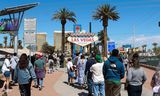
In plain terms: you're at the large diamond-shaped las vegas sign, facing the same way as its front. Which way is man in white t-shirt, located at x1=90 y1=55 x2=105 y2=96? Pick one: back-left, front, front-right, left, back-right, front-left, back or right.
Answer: front

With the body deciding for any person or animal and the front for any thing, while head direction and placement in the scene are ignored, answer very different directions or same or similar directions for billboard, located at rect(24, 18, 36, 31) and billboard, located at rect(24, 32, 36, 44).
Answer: same or similar directions

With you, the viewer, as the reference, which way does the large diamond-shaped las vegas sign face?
facing the viewer

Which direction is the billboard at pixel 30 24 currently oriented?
toward the camera

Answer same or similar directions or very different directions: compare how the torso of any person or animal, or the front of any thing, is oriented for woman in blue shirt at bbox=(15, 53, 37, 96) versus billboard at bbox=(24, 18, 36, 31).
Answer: very different directions

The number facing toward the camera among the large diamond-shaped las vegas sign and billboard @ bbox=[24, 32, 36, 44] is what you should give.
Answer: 2

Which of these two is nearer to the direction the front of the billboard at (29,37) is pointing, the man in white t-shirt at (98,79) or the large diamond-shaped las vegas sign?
the man in white t-shirt

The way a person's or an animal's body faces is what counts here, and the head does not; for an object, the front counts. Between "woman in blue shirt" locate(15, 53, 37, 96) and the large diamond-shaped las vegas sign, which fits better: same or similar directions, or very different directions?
very different directions

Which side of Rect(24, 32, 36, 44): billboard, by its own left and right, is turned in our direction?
front

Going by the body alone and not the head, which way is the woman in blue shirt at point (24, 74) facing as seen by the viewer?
away from the camera

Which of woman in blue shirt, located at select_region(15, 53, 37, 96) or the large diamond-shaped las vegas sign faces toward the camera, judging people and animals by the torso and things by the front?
the large diamond-shaped las vegas sign

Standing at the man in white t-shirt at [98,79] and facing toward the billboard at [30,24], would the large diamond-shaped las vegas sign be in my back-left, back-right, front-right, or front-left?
front-right

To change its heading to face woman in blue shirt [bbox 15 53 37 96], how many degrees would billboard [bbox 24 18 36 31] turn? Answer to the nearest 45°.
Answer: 0° — it already faces them

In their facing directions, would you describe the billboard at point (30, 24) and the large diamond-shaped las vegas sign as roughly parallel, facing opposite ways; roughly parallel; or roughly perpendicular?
roughly parallel

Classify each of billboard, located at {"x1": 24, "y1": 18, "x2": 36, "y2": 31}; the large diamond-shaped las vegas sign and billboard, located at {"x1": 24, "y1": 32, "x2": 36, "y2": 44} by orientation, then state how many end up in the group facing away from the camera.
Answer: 0

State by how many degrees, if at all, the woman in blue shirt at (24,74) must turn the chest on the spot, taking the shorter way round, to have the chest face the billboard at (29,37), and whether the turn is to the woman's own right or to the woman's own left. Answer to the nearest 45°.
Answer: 0° — they already face it

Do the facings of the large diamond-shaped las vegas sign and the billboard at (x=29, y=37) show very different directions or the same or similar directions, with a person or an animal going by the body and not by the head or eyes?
same or similar directions
